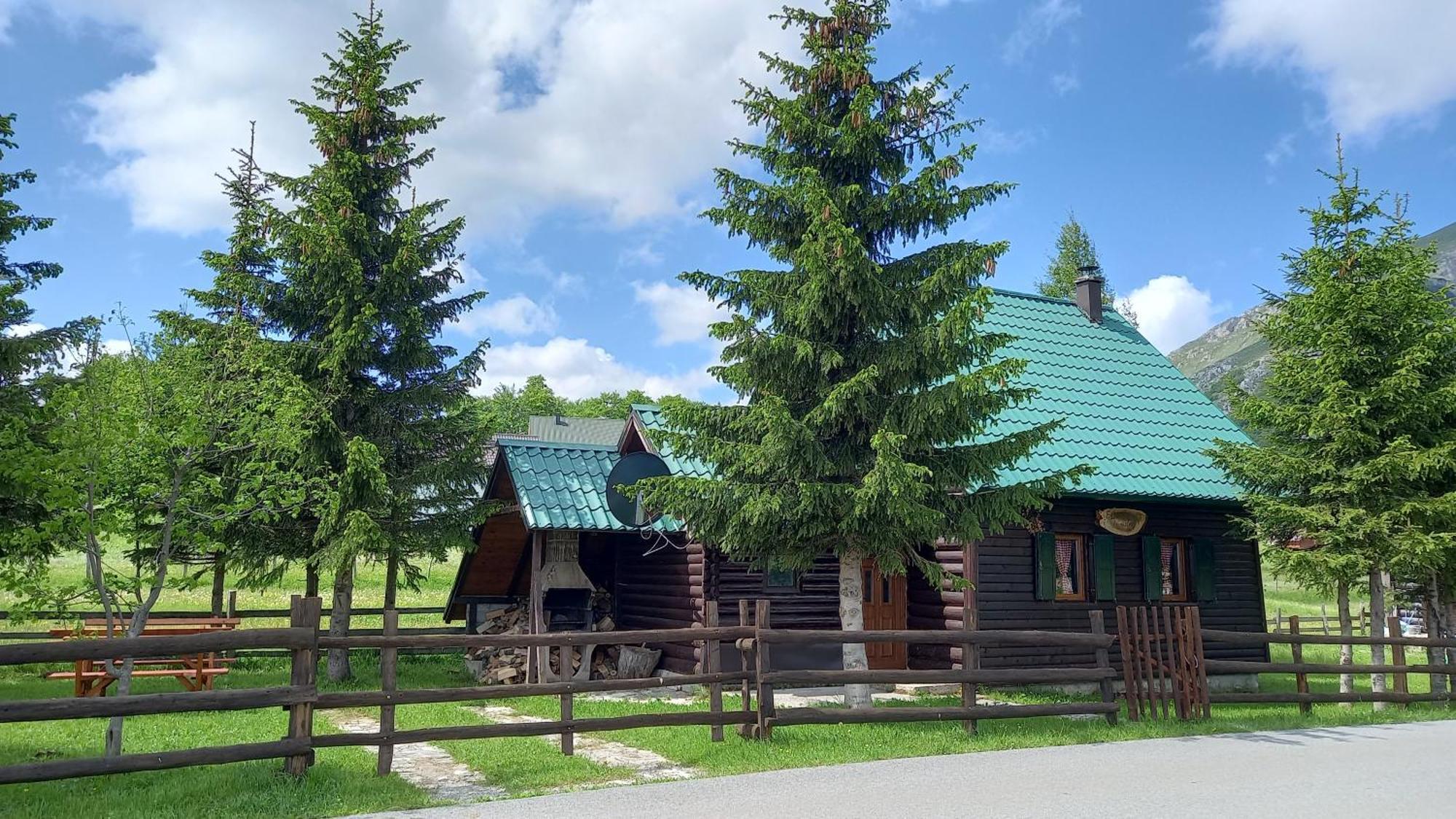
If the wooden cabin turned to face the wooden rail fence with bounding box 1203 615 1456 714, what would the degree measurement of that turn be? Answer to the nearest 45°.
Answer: approximately 45° to its left

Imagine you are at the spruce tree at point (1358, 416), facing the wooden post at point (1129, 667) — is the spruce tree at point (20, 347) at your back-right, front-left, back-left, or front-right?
front-right

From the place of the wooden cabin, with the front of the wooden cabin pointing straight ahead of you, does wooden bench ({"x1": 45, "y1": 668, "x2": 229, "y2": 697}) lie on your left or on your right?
on your right

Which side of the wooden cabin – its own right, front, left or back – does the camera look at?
front

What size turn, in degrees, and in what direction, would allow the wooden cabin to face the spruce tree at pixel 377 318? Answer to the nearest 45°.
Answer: approximately 90° to its right

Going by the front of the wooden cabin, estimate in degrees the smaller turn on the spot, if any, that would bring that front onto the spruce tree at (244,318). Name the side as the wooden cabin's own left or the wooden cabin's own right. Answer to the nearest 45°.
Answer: approximately 90° to the wooden cabin's own right

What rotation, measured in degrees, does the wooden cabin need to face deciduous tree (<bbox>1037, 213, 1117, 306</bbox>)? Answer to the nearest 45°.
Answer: approximately 180°

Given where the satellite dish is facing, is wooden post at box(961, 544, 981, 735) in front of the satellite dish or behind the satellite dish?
in front

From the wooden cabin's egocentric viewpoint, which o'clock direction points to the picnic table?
The picnic table is roughly at 2 o'clock from the wooden cabin.
